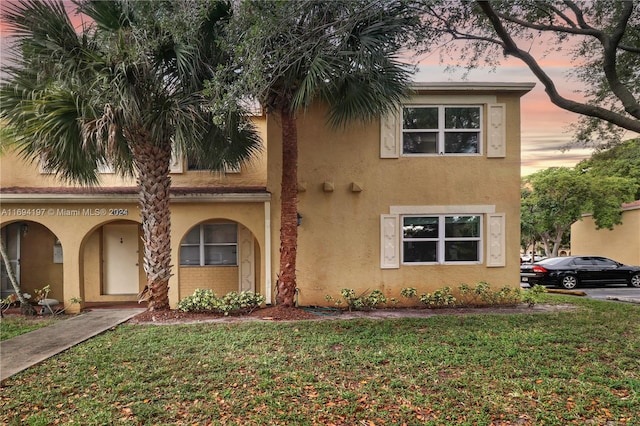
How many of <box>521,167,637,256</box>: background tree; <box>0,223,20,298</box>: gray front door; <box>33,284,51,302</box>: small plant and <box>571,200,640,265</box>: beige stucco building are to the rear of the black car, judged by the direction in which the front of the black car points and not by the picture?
2

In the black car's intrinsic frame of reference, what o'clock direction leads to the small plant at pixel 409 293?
The small plant is roughly at 5 o'clock from the black car.

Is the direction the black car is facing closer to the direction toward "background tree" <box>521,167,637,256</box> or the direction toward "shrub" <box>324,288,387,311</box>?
the background tree

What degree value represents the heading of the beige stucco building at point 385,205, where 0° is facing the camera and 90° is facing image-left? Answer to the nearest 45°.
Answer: approximately 0°

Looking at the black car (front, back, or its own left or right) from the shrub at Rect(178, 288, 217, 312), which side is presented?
back

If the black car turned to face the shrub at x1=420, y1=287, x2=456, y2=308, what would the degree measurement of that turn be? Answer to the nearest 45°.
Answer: approximately 135° to its right

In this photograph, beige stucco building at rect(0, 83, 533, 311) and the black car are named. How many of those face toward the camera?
1

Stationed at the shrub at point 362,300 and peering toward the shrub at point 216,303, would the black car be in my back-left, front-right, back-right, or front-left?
back-right
